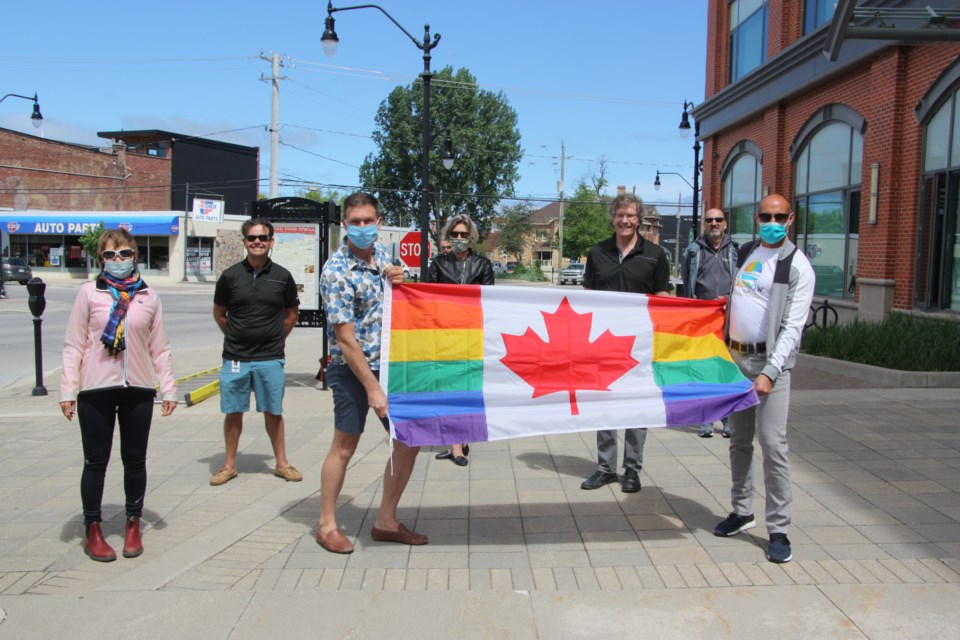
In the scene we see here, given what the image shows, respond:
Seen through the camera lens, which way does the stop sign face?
facing the viewer

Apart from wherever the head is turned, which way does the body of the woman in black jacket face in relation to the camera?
toward the camera

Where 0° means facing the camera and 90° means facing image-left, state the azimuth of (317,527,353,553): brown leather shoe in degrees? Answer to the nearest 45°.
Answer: approximately 315°

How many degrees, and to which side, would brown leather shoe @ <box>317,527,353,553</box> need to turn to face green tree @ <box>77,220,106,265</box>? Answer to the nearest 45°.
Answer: approximately 135° to its left

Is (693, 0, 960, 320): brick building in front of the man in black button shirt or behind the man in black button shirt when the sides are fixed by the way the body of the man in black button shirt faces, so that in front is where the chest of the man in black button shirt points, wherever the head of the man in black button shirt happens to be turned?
behind

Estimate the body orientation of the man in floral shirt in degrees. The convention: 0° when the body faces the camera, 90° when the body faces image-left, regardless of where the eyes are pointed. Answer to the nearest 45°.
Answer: approximately 315°

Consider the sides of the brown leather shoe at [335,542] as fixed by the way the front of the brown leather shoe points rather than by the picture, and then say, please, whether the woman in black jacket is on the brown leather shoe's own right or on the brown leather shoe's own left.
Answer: on the brown leather shoe's own left

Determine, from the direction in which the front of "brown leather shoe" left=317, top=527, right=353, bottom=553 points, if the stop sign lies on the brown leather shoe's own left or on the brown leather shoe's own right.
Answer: on the brown leather shoe's own left

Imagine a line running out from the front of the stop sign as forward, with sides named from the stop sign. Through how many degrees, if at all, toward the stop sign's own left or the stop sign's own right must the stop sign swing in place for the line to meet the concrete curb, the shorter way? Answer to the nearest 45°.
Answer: approximately 45° to the stop sign's own left

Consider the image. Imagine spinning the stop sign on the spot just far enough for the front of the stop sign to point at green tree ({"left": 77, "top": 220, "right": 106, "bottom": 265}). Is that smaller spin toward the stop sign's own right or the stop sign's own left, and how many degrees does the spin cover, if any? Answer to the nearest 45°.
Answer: approximately 135° to the stop sign's own right

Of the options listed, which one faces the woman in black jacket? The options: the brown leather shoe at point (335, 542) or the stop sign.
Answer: the stop sign

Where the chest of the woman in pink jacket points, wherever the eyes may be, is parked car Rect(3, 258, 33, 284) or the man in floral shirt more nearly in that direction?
the man in floral shirt

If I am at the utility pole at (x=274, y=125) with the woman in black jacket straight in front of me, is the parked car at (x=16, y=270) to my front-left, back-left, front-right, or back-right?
back-right
